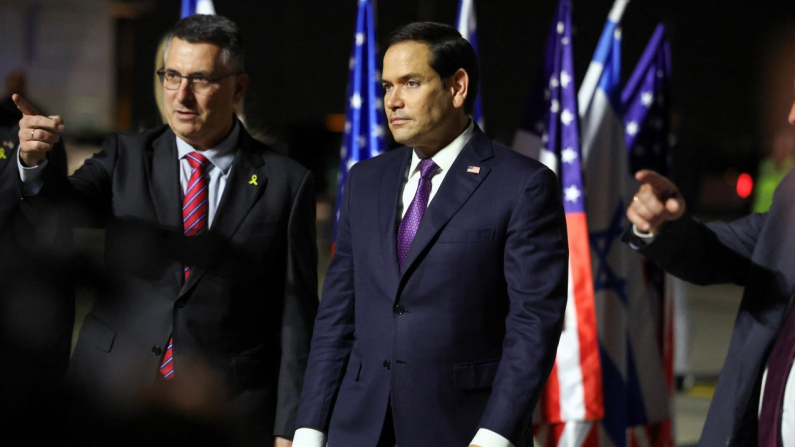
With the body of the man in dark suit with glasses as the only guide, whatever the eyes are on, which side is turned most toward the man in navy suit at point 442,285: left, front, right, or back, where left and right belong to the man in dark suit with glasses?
left

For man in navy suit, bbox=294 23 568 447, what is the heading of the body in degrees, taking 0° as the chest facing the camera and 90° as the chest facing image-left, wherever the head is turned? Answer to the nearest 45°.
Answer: approximately 45°

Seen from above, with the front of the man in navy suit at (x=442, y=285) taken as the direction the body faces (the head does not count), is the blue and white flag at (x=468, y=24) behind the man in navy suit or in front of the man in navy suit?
behind

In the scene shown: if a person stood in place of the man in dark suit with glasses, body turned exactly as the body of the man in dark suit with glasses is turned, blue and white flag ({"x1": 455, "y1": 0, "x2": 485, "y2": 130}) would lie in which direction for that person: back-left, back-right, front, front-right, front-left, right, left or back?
back

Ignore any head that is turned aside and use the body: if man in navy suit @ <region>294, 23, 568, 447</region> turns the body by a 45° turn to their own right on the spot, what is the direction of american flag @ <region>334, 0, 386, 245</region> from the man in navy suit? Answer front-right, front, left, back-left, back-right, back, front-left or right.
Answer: right

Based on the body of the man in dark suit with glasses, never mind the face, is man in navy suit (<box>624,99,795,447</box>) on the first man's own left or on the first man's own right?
on the first man's own left

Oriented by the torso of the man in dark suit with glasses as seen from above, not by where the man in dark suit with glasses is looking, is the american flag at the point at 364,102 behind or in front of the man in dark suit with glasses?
behind

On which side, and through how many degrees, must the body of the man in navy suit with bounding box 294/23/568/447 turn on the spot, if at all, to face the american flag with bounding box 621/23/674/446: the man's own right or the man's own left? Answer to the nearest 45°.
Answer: approximately 180°

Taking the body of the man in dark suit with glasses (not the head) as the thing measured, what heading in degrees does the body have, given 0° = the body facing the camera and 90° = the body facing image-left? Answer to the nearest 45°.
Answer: approximately 45°

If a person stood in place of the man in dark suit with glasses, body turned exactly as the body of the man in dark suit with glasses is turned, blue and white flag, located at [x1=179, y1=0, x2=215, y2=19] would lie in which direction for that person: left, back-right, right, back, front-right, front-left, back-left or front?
back-right
